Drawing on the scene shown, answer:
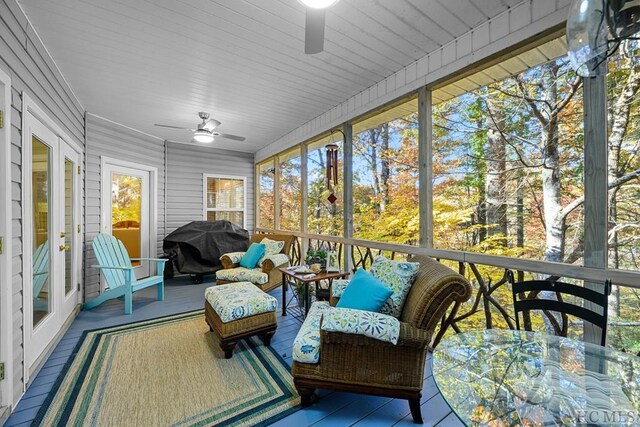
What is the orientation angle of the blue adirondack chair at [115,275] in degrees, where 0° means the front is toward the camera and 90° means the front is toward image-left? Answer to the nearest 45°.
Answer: approximately 315°

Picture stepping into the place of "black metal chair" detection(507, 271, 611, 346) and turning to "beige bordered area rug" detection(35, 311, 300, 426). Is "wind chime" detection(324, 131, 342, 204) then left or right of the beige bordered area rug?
right

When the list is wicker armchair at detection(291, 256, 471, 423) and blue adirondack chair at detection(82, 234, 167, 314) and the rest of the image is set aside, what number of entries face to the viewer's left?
1

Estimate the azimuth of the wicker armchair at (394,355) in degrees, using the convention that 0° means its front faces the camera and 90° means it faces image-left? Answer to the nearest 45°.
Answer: approximately 90°

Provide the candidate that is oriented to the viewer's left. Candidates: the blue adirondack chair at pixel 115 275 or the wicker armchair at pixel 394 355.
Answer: the wicker armchair

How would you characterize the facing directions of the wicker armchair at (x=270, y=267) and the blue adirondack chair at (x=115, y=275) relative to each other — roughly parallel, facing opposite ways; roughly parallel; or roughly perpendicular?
roughly perpendicular
